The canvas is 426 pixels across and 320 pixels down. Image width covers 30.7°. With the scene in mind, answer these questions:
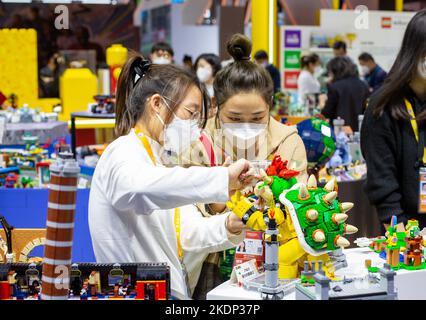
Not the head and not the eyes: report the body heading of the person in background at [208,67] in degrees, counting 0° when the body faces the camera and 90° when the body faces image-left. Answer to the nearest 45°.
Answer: approximately 45°

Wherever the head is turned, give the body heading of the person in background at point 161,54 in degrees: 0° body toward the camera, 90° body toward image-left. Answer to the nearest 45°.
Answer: approximately 0°

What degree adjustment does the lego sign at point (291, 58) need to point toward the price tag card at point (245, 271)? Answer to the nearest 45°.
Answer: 0° — it already faces it

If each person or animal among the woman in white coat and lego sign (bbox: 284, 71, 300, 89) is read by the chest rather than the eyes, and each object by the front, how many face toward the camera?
1

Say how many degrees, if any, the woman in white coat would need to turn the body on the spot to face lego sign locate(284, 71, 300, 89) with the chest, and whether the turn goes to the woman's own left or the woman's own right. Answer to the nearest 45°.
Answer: approximately 90° to the woman's own left

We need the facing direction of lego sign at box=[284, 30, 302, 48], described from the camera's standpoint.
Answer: facing the viewer

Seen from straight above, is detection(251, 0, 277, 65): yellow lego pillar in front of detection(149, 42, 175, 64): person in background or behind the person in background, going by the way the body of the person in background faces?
behind

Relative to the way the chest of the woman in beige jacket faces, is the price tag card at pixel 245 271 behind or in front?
in front

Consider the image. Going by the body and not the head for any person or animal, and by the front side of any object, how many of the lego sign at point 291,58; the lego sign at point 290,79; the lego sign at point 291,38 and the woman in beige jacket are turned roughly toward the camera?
4

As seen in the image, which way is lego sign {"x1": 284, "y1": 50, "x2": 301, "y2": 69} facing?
toward the camera

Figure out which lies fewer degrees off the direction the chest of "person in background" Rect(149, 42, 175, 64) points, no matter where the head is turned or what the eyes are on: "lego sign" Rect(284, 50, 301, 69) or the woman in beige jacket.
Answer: the woman in beige jacket

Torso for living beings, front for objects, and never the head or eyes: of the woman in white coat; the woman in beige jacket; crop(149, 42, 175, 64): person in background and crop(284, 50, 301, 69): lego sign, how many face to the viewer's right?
1

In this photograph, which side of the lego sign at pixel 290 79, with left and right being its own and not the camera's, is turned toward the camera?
front

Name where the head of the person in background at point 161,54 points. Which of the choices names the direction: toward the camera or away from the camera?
toward the camera

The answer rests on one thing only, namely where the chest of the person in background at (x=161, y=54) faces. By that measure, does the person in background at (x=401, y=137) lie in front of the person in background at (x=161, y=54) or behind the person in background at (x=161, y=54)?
in front
